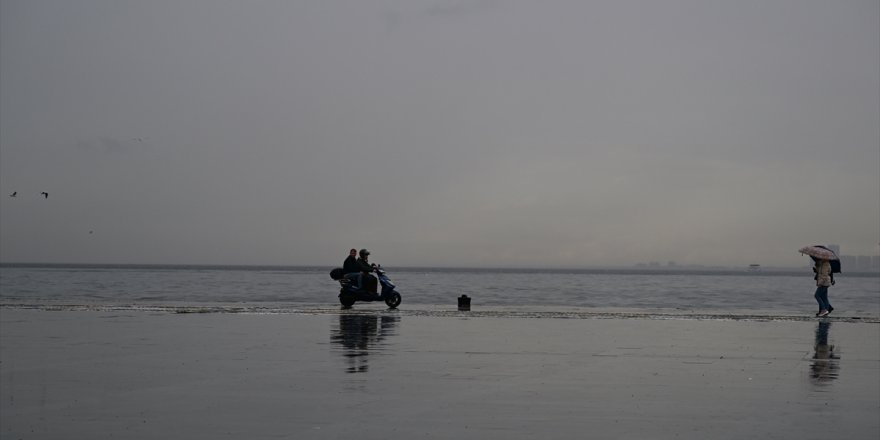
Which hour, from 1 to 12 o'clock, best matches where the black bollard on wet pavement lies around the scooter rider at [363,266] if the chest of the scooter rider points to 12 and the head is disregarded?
The black bollard on wet pavement is roughly at 1 o'clock from the scooter rider.

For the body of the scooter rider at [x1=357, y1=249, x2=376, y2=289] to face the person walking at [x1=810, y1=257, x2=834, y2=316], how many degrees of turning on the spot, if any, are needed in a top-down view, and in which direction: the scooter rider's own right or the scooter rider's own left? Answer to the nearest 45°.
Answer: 0° — they already face them

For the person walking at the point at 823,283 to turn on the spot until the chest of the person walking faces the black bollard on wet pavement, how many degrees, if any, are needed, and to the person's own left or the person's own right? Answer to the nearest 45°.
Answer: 0° — they already face it

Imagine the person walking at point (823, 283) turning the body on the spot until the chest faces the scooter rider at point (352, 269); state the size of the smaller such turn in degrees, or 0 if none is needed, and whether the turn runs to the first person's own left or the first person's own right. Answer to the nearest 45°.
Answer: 0° — they already face them

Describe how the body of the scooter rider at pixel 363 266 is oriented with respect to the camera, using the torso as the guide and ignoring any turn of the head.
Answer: to the viewer's right

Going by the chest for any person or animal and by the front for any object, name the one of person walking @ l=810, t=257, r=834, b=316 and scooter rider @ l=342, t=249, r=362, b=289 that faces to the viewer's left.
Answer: the person walking

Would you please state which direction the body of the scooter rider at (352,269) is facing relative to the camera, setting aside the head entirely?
to the viewer's right

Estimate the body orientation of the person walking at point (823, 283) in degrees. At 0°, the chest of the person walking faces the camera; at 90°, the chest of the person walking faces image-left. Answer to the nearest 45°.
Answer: approximately 90°

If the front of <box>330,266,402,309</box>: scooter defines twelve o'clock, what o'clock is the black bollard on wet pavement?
The black bollard on wet pavement is roughly at 1 o'clock from the scooter.

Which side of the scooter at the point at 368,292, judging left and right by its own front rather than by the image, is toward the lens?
right
